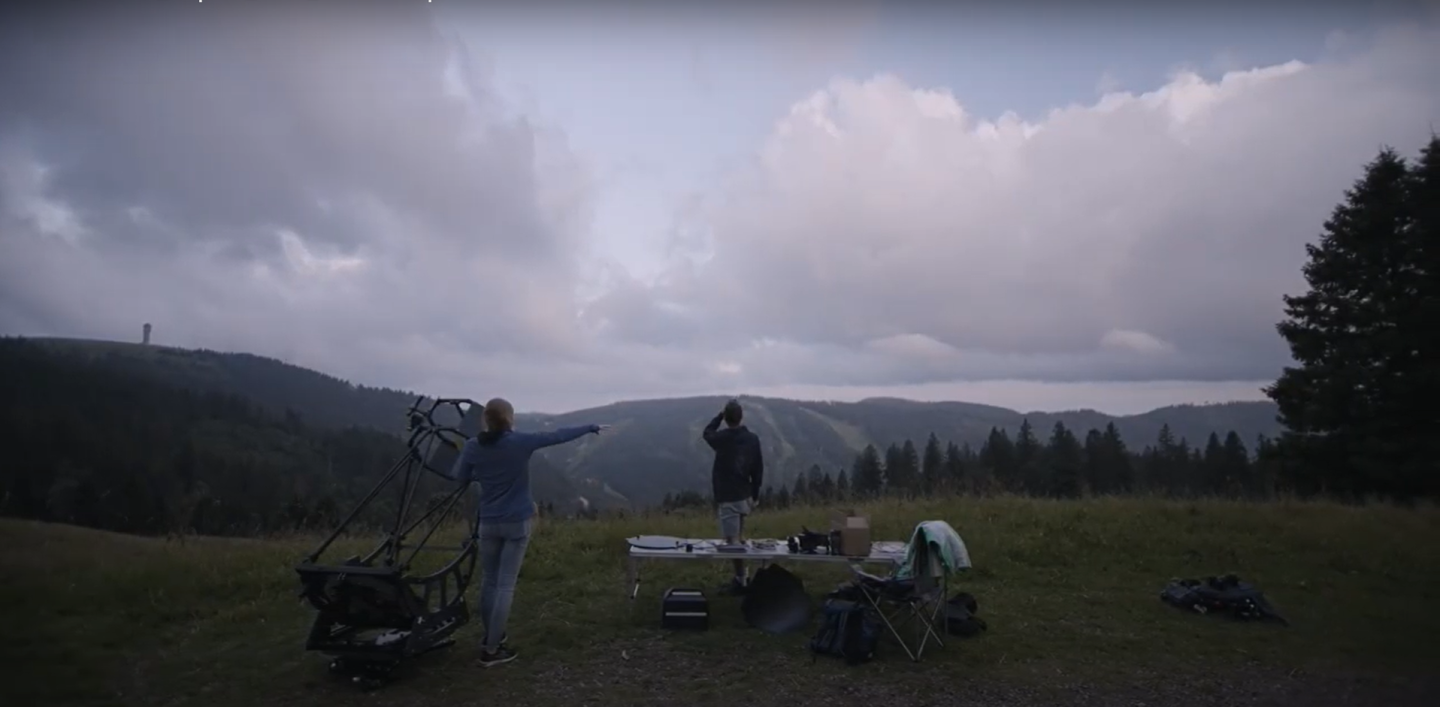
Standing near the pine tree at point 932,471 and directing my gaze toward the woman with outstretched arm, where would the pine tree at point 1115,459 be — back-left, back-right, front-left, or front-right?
back-left

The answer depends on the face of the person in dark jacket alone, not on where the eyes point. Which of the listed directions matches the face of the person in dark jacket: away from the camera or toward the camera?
away from the camera

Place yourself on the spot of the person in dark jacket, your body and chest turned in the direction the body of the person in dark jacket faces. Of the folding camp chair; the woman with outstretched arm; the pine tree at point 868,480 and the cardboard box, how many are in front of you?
1

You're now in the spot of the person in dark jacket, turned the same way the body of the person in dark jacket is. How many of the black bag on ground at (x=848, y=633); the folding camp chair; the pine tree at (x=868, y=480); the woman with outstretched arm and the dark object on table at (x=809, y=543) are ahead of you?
1

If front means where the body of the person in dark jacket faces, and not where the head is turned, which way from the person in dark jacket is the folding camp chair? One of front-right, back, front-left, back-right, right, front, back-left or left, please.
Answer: back-right

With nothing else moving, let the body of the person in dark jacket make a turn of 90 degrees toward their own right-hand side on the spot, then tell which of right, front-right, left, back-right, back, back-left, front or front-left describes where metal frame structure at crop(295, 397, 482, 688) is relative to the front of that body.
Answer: back-right

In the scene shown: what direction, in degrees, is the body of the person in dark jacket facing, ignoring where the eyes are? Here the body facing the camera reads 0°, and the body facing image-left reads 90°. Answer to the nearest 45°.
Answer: approximately 180°

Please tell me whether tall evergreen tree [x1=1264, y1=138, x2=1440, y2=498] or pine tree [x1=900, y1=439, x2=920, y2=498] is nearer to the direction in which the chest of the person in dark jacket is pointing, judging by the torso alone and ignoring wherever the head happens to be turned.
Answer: the pine tree

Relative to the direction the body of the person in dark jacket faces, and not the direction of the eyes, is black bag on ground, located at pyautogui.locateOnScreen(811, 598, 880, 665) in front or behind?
behind

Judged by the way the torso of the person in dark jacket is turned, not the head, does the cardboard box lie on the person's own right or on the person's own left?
on the person's own right

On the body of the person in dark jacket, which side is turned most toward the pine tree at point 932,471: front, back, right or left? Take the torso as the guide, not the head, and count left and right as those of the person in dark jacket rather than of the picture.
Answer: front

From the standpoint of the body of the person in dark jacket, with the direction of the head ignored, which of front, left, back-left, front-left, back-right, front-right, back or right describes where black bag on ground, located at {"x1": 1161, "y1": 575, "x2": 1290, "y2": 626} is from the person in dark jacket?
right

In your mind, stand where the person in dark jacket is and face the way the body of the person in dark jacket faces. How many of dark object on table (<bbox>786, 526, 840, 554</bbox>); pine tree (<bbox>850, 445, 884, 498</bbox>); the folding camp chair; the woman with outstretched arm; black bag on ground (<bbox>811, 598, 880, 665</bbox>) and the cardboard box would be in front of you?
1

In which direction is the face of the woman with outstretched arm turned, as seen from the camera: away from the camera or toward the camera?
away from the camera

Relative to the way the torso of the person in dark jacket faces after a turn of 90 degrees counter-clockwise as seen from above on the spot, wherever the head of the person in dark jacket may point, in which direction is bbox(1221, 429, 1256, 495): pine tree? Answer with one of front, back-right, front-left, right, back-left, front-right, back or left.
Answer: back-right

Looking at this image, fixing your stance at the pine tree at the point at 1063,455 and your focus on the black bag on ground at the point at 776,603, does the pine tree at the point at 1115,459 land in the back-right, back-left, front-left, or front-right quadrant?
back-left

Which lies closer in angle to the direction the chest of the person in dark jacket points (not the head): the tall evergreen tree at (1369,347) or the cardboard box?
the tall evergreen tree
